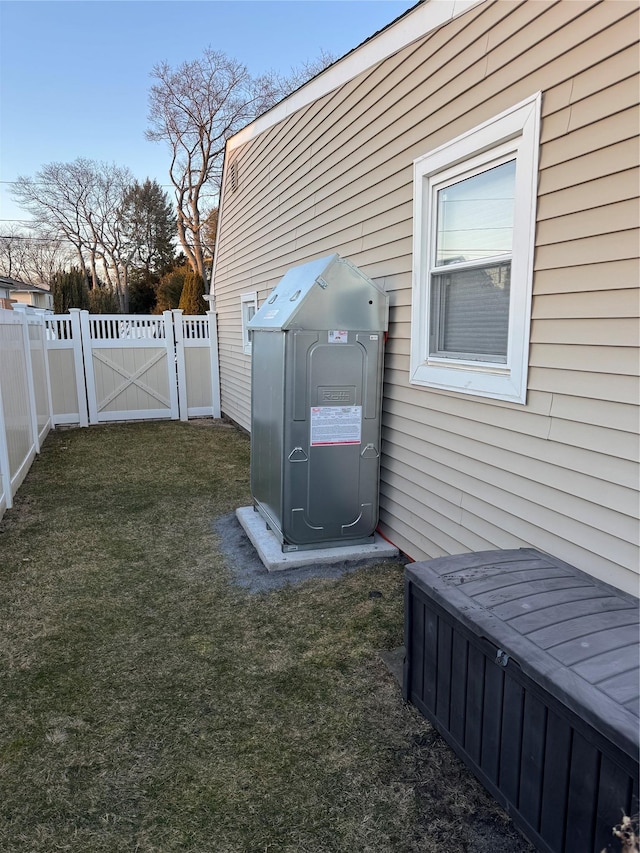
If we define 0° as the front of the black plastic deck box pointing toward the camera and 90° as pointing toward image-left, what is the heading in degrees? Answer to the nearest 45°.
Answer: approximately 45°

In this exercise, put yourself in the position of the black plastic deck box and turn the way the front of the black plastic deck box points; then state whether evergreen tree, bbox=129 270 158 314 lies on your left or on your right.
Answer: on your right

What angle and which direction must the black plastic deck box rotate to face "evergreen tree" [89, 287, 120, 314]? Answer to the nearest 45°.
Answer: approximately 90° to its right

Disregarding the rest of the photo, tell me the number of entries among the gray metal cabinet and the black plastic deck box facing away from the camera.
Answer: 0

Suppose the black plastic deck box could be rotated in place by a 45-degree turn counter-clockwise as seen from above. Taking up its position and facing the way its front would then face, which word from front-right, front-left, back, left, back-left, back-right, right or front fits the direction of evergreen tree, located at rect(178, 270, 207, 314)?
back-right

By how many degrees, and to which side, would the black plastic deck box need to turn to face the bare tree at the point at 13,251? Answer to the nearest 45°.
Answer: approximately 90° to its right

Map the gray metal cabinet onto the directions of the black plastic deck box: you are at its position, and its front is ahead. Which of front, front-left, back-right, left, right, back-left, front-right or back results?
right

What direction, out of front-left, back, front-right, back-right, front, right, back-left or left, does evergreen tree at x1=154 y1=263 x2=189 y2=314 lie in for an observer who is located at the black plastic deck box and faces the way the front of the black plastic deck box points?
right

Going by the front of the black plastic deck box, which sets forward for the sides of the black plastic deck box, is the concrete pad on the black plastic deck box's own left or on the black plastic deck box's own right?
on the black plastic deck box's own right

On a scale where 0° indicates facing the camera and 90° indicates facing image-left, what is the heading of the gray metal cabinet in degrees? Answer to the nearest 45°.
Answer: approximately 0°
